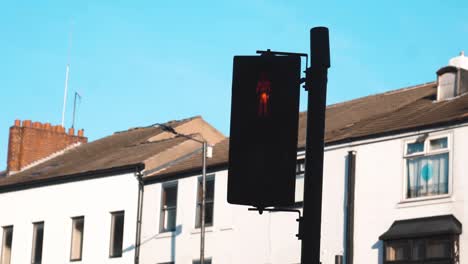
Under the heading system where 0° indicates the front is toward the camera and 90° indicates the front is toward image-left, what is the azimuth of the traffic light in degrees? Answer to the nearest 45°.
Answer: approximately 0°

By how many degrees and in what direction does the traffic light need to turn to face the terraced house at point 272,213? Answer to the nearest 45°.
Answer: approximately 180°
